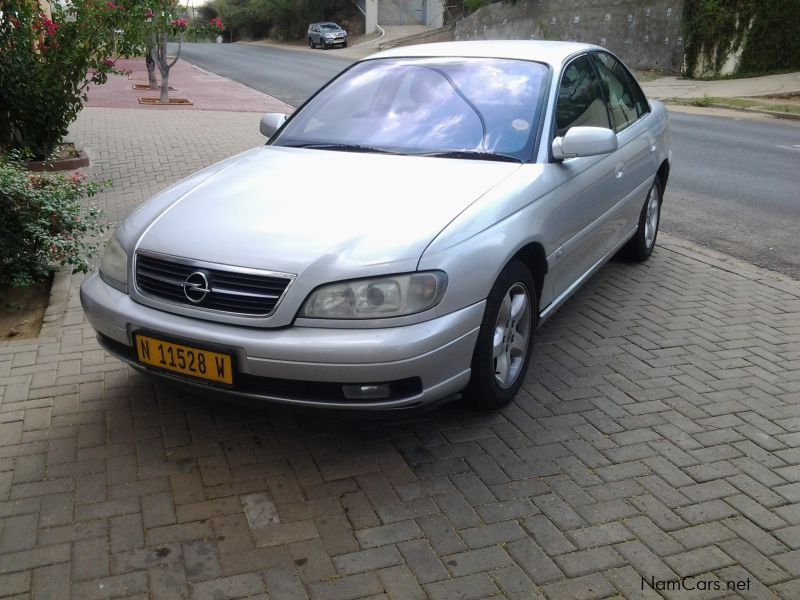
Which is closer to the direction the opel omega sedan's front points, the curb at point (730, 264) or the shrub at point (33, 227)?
the shrub

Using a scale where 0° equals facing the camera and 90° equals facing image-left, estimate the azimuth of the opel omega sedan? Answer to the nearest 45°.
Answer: approximately 45°

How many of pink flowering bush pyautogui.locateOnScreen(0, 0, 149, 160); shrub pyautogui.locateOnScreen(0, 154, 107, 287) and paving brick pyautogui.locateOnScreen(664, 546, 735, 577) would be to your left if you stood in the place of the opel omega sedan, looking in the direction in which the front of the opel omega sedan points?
1

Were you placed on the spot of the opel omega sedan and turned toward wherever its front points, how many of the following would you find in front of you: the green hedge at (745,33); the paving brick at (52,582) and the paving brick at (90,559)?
2

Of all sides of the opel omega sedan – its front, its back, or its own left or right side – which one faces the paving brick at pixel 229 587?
front

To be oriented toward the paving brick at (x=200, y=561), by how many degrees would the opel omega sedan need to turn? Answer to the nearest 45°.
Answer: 0° — it already faces it

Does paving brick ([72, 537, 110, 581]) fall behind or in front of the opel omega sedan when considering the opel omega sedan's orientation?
in front

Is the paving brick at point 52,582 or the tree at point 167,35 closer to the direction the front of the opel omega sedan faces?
the paving brick

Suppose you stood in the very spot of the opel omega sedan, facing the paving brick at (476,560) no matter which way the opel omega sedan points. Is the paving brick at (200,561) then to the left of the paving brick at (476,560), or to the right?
right

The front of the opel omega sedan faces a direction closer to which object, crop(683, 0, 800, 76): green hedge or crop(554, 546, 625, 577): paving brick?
the paving brick

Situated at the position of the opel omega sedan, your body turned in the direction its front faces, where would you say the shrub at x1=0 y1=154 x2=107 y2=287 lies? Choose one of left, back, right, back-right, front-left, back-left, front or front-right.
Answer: right

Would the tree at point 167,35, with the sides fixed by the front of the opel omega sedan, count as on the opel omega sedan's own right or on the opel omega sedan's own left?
on the opel omega sedan's own right

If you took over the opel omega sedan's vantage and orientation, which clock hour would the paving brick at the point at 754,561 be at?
The paving brick is roughly at 9 o'clock from the opel omega sedan.

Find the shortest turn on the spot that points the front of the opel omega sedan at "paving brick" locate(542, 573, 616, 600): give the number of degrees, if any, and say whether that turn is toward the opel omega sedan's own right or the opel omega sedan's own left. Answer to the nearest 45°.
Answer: approximately 90° to the opel omega sedan's own left

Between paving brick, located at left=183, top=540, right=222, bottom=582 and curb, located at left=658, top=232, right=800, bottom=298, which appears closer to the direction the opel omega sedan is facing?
the paving brick
